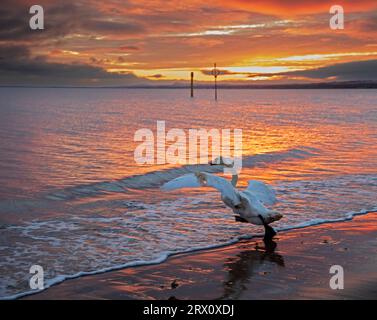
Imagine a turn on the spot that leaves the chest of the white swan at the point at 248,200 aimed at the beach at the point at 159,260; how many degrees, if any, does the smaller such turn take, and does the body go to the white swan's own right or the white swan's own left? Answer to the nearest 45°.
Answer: approximately 90° to the white swan's own left

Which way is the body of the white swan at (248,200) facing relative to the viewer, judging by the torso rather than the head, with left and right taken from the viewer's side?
facing away from the viewer and to the left of the viewer
